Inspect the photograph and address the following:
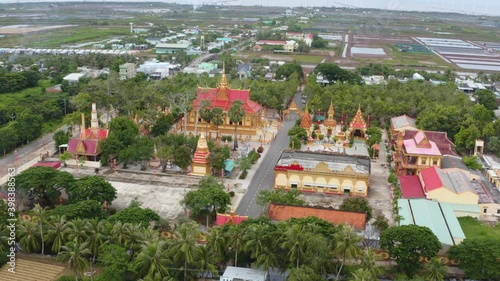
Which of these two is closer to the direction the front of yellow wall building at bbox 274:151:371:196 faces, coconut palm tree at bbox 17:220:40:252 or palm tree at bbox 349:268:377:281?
the palm tree

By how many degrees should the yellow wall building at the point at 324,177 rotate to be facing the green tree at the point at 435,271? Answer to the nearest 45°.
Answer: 0° — it already faces it

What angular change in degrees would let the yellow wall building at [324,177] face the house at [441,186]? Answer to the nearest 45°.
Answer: approximately 90° to its left

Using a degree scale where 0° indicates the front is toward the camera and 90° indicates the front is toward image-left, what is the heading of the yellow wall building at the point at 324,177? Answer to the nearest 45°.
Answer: approximately 0°

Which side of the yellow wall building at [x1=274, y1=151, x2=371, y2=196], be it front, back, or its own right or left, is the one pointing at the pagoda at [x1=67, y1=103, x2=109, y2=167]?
right

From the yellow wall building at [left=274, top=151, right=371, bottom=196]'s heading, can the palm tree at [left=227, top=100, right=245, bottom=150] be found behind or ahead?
behind

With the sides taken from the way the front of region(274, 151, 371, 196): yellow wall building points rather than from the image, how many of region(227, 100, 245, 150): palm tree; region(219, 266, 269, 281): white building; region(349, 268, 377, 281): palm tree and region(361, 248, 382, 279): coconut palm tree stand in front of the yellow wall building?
3

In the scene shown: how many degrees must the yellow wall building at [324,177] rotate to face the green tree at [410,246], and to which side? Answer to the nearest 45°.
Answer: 0° — it already faces it

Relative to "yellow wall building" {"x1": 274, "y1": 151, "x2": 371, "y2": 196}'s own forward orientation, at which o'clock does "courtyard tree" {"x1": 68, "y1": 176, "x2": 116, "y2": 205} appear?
The courtyard tree is roughly at 2 o'clock from the yellow wall building.

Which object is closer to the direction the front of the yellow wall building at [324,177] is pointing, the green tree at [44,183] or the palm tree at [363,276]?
the palm tree
